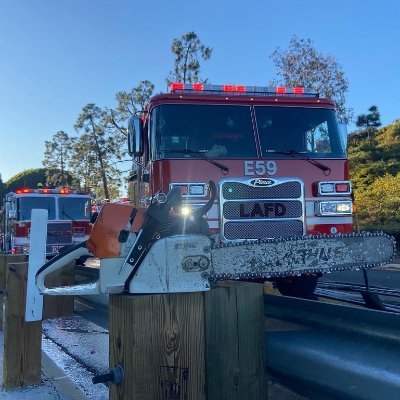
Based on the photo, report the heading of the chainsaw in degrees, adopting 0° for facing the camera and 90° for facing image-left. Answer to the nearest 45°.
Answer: approximately 270°

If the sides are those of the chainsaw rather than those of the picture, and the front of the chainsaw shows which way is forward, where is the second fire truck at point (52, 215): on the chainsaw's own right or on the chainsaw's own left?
on the chainsaw's own left

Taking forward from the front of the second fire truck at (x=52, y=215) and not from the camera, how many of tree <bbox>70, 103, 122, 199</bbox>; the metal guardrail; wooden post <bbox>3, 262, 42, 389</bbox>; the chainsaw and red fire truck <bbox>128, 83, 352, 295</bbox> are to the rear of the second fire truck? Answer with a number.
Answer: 1

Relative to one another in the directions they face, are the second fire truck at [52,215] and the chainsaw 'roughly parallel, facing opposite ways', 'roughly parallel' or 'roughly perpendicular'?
roughly perpendicular

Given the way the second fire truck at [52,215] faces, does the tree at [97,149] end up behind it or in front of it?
behind

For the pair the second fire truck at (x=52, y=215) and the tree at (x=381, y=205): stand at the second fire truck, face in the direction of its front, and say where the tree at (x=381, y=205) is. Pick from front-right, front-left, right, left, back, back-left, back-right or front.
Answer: left

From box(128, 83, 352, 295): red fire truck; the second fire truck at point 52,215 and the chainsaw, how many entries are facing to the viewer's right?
1

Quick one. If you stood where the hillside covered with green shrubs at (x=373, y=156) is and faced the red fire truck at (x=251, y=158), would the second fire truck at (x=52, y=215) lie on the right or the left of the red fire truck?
right

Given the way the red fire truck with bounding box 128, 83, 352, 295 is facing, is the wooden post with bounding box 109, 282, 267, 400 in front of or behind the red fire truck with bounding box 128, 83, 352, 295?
in front

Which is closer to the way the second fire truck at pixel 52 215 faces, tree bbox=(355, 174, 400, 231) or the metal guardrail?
the metal guardrail

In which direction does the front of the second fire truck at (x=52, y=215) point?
toward the camera

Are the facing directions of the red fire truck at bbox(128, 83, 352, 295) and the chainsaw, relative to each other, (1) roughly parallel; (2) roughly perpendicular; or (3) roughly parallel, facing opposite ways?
roughly perpendicular
